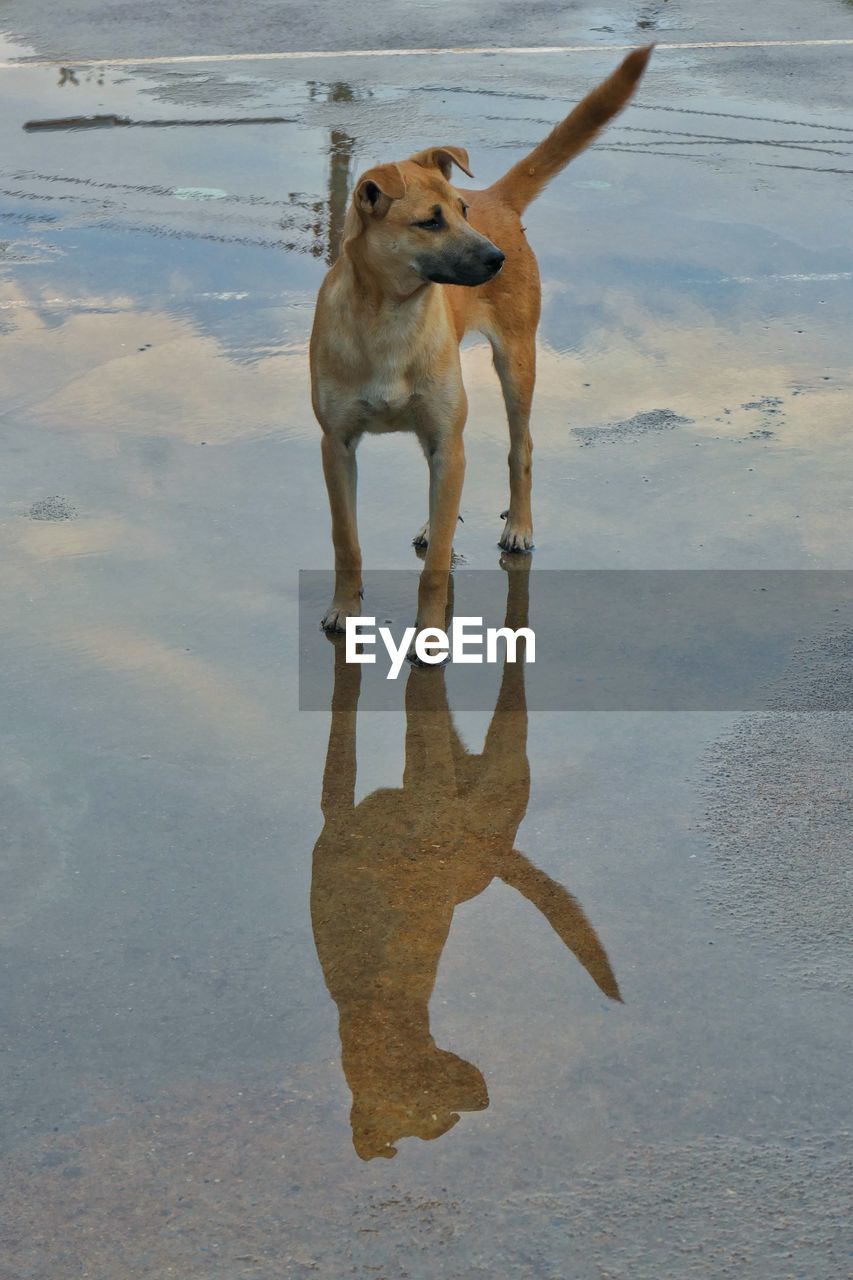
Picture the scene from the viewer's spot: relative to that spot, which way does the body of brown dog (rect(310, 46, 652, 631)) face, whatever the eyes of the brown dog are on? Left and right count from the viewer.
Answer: facing the viewer and to the left of the viewer
